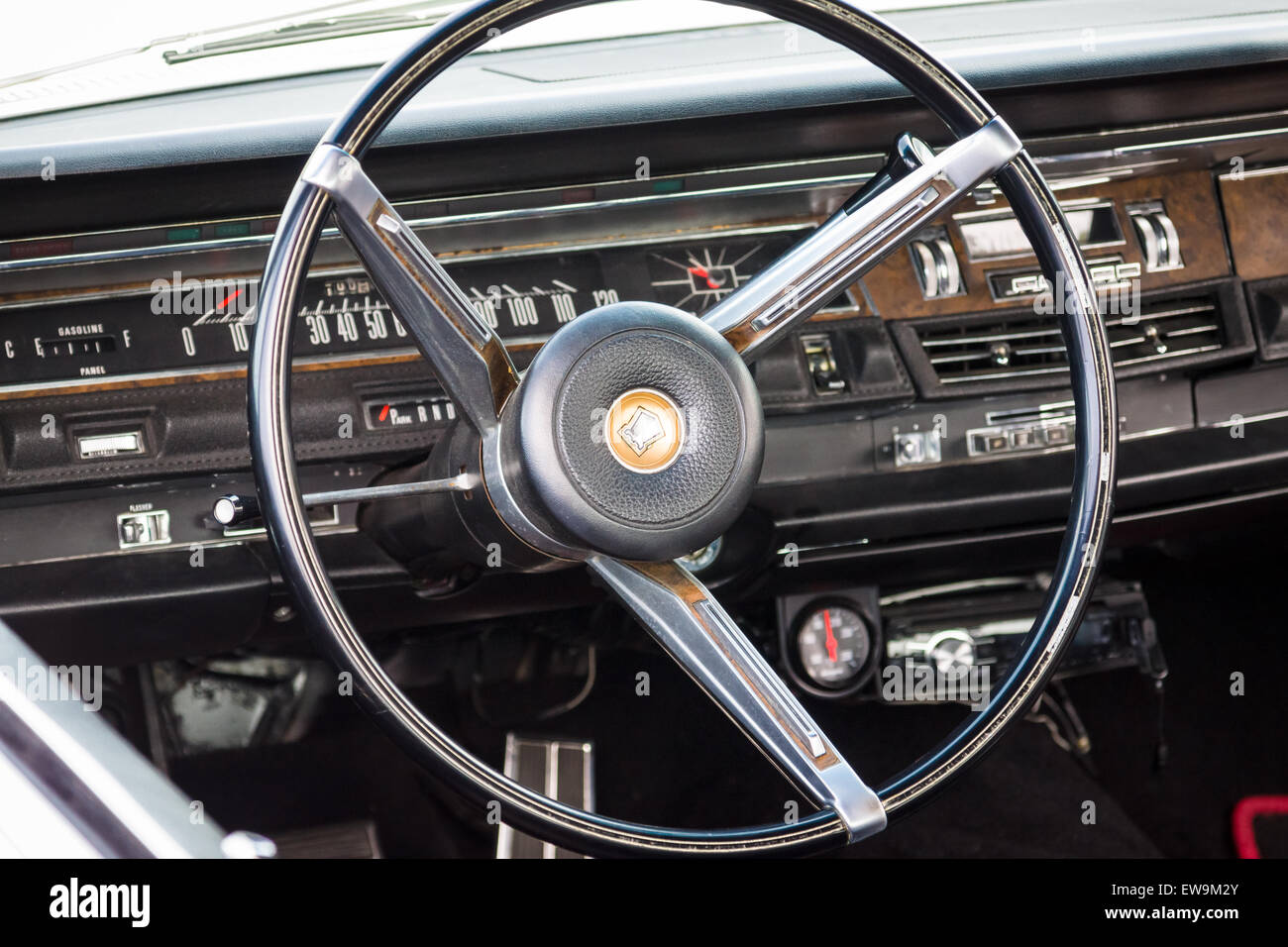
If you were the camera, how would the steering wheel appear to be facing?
facing the viewer

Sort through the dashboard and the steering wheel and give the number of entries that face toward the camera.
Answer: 2

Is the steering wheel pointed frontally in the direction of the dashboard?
no

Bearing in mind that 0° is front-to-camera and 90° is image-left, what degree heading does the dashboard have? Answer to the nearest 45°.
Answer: approximately 0°

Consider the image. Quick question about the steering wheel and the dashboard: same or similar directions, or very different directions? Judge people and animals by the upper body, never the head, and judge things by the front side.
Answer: same or similar directions

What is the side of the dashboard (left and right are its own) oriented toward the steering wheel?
front
